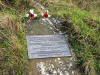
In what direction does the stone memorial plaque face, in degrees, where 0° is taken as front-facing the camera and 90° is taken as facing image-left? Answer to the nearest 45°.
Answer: approximately 0°
